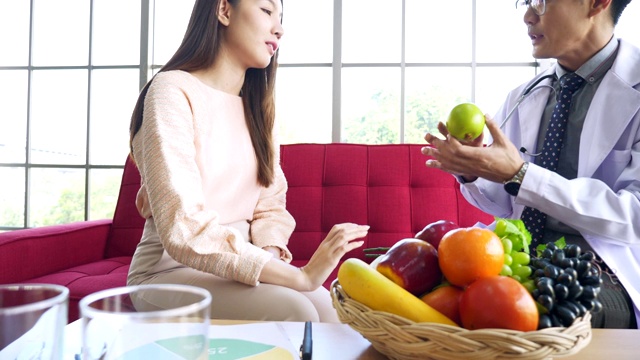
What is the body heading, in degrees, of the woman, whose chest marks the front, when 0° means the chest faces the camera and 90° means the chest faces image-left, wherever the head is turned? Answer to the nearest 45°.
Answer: approximately 315°

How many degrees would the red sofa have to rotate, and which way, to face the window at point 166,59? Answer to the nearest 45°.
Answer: approximately 135° to its right

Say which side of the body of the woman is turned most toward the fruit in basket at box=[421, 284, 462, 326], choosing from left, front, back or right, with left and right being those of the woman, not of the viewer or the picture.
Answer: front

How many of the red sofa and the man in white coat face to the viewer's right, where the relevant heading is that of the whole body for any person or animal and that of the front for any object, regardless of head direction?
0

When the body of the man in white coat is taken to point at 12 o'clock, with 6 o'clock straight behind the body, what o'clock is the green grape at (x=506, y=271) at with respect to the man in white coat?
The green grape is roughly at 11 o'clock from the man in white coat.

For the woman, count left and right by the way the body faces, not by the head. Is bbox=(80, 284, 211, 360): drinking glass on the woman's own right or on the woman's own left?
on the woman's own right

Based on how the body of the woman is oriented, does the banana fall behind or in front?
in front

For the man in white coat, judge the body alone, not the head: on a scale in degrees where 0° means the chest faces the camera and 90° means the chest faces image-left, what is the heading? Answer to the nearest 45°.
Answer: approximately 45°

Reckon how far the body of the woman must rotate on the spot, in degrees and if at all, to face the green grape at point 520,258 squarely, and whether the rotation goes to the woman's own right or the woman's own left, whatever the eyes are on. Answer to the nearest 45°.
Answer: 0° — they already face it

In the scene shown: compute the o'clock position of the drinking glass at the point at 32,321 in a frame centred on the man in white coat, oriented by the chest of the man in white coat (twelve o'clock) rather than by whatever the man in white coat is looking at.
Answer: The drinking glass is roughly at 11 o'clock from the man in white coat.

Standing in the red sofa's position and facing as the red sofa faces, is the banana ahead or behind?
ahead

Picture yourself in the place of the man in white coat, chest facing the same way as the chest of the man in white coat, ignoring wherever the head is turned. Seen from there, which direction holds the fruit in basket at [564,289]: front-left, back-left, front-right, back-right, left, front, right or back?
front-left

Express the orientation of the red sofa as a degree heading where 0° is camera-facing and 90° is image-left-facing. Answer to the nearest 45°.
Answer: approximately 0°

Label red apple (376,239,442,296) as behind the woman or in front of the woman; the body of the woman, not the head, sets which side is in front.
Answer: in front

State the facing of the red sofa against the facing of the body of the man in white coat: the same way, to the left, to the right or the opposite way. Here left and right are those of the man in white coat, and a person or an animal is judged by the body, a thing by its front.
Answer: to the left
